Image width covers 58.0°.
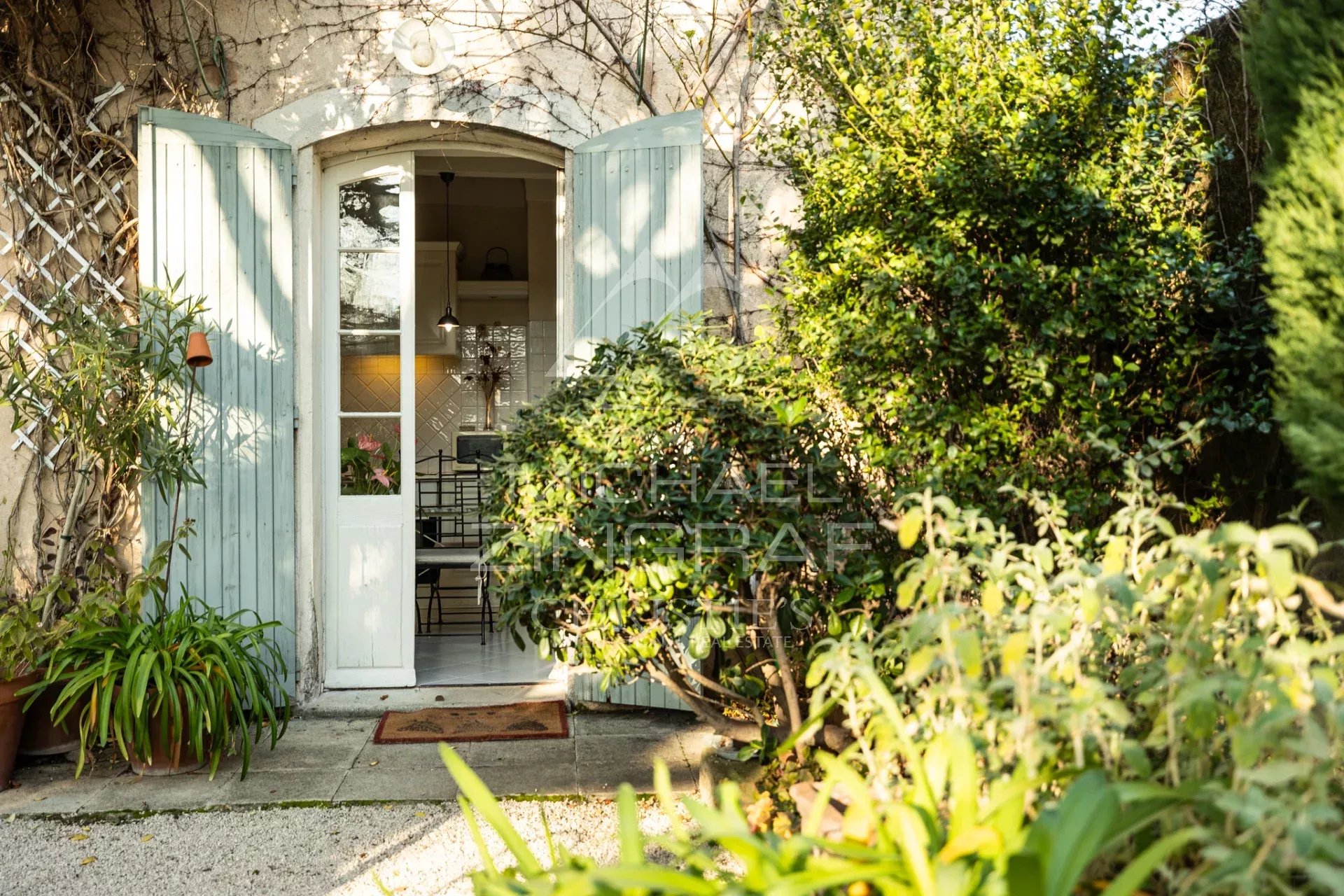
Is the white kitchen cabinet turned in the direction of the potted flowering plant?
yes

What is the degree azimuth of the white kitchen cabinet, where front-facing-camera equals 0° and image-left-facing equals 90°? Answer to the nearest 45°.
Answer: approximately 0°

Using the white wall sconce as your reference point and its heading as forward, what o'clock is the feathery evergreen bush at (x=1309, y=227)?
The feathery evergreen bush is roughly at 11 o'clock from the white wall sconce.

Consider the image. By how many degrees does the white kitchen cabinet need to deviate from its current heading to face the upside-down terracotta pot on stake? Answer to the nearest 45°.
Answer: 0° — it already faces it

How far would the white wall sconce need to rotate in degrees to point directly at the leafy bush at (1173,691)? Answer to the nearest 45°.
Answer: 0° — it already faces it

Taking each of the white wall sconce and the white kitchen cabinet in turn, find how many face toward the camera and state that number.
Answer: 2
